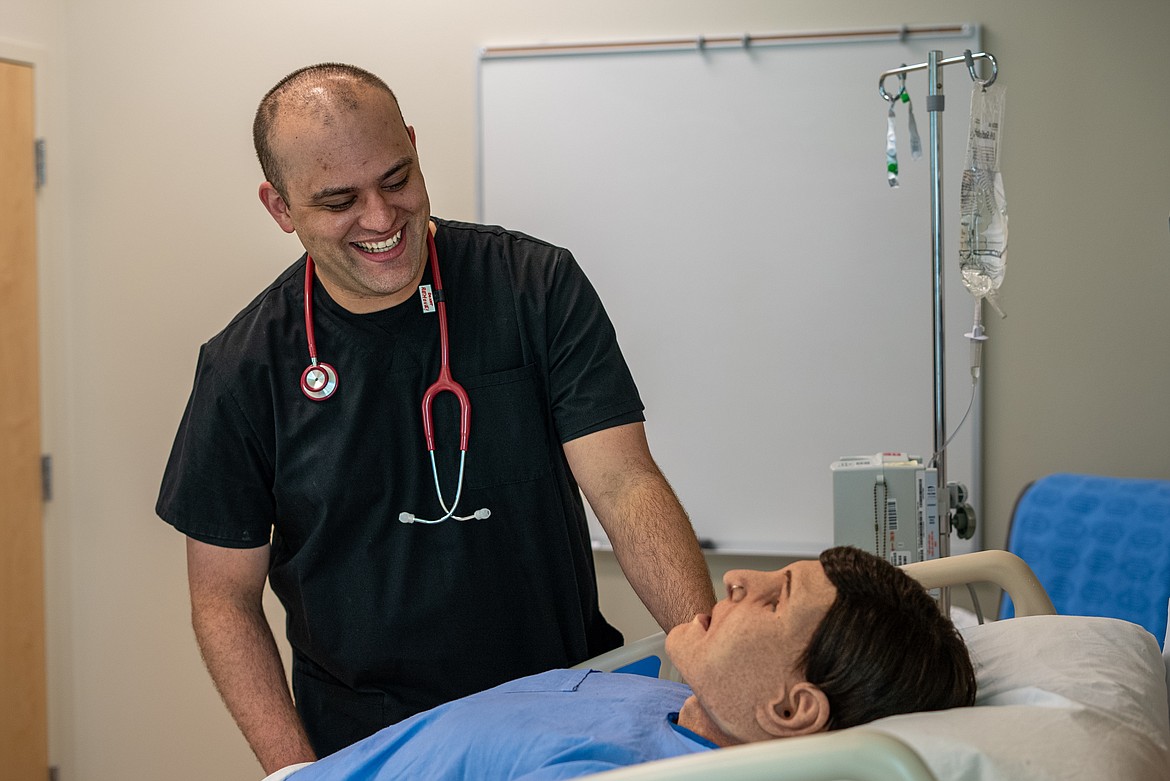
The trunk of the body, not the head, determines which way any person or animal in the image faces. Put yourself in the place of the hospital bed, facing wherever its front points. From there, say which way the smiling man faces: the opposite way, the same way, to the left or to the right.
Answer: to the left

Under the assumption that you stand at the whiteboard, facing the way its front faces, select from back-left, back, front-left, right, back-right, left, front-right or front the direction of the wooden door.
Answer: right

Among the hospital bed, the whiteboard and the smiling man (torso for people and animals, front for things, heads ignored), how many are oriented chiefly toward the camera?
2

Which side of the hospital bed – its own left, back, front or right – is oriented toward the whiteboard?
right

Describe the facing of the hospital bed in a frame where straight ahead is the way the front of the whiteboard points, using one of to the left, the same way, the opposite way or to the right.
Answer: to the right

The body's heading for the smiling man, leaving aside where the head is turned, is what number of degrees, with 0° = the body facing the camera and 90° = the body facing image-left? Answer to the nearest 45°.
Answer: approximately 0°

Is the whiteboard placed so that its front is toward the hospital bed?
yes

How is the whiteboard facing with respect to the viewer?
toward the camera

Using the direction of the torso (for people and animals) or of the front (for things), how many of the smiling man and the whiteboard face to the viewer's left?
0

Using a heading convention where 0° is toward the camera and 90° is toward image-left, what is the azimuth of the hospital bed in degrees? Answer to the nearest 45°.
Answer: approximately 90°

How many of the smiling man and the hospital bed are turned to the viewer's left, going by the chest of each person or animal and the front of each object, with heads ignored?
1

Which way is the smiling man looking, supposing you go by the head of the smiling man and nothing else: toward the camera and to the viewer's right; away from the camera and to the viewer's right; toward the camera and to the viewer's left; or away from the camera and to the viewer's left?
toward the camera and to the viewer's right

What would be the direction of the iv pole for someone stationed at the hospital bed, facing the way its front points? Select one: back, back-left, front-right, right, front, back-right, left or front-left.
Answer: right

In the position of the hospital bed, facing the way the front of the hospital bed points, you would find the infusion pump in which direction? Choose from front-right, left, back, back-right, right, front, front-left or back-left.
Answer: right
